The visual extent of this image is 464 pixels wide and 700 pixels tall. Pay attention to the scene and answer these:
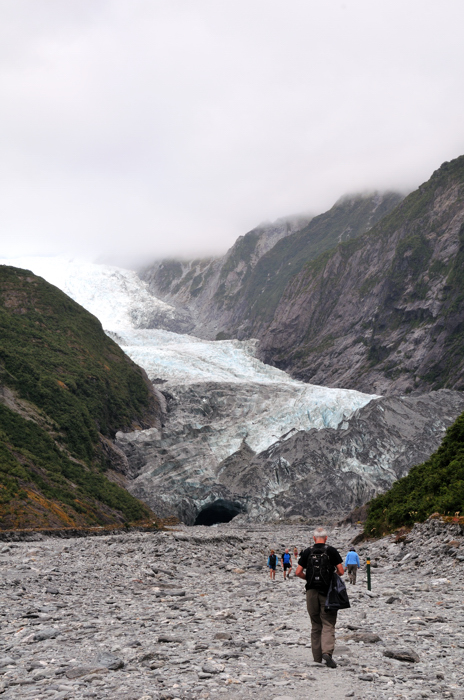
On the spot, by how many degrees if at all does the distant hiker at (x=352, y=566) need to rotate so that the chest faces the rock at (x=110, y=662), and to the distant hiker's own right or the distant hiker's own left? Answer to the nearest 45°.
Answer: approximately 180°

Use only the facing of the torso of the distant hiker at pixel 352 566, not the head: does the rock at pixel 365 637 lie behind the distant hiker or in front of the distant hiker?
behind

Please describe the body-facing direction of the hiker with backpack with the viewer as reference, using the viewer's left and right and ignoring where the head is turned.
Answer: facing away from the viewer

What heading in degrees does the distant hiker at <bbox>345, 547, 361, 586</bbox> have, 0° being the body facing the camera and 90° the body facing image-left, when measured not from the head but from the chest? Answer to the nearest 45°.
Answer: approximately 180°

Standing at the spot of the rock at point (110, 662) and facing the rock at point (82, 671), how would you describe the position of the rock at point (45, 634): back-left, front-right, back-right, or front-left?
back-right

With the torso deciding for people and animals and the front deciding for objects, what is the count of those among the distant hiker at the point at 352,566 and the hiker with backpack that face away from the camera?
2
